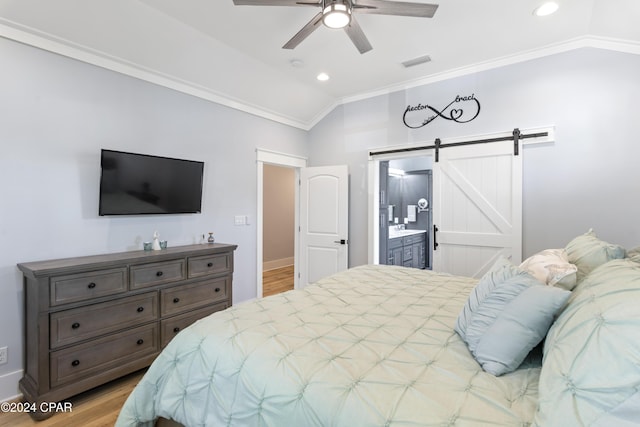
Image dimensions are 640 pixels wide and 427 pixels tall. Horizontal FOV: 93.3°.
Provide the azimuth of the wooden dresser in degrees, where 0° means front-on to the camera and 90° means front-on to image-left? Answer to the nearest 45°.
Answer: approximately 315°

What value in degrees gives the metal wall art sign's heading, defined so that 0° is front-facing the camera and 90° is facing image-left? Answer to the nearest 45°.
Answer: approximately 0°

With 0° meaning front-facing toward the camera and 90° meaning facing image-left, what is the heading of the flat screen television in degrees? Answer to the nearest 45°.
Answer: approximately 315°

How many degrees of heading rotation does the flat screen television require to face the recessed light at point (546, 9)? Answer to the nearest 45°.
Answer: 0° — it already faces it

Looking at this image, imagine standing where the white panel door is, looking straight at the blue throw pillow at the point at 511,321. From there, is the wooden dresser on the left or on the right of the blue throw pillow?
right

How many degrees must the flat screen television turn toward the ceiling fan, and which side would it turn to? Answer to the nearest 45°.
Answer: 0° — it already faces it

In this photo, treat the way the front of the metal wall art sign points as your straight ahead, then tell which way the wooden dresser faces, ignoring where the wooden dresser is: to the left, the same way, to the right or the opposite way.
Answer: to the left
